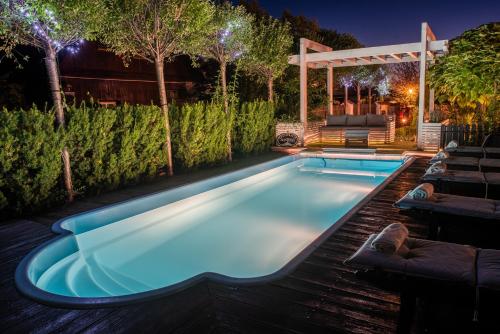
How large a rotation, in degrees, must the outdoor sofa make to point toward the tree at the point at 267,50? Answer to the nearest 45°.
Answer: approximately 45° to its right

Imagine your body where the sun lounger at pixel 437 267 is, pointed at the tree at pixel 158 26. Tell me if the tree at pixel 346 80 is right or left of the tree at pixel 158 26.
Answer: right

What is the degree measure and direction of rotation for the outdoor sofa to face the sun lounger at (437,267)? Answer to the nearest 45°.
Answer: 0° — it already faces it

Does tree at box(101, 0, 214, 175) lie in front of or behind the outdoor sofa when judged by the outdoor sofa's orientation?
in front

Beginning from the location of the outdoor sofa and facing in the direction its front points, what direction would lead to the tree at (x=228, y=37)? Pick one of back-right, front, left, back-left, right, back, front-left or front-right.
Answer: front-right

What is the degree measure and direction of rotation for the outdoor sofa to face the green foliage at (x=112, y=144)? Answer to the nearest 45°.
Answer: approximately 45° to its right

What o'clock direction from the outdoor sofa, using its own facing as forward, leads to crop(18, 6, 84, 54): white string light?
The white string light is roughly at 1 o'clock from the outdoor sofa.

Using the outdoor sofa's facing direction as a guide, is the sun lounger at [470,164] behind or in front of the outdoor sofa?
in front

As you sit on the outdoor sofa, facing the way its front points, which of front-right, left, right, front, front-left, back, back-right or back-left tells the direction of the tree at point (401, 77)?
back

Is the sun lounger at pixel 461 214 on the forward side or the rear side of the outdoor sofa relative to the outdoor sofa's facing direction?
on the forward side

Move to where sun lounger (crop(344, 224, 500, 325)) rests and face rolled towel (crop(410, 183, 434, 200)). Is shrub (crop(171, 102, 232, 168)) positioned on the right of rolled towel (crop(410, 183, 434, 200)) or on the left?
left

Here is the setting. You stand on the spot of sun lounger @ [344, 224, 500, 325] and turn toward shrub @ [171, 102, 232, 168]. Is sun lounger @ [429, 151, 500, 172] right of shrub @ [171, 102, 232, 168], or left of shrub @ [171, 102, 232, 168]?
right

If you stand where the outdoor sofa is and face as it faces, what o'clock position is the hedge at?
The hedge is roughly at 1 o'clock from the outdoor sofa.

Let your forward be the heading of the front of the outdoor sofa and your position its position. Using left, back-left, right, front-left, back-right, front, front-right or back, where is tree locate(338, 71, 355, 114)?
back

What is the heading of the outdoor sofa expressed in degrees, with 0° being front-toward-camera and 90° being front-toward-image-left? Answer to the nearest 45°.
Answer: approximately 0°

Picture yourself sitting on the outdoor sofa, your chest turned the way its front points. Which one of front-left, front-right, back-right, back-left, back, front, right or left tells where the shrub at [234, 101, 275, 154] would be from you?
front-right

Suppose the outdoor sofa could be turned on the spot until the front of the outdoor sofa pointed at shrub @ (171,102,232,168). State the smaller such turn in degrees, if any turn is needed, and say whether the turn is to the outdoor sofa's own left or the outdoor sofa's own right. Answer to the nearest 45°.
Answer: approximately 45° to the outdoor sofa's own right
